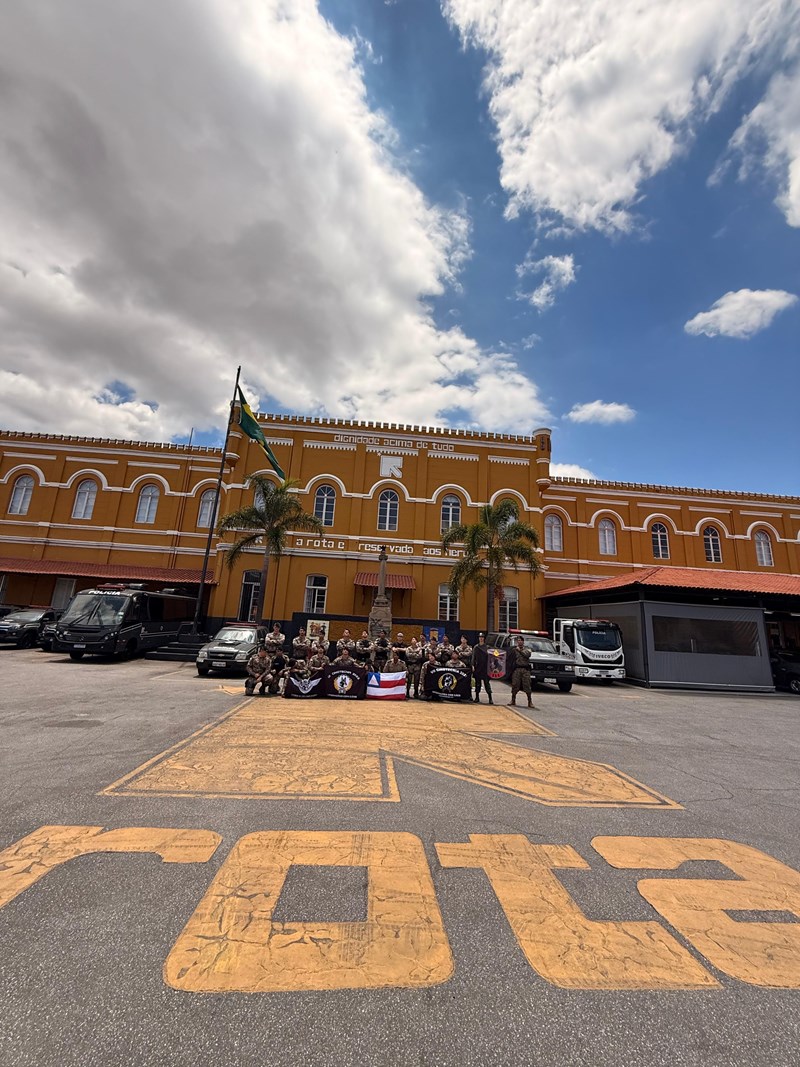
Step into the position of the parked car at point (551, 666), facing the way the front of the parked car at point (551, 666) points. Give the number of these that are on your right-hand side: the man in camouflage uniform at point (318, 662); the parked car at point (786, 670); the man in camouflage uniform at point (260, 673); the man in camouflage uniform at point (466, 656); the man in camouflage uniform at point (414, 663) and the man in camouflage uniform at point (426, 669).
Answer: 5

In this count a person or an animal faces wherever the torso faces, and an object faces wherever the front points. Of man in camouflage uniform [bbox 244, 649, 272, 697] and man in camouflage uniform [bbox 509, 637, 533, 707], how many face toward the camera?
2

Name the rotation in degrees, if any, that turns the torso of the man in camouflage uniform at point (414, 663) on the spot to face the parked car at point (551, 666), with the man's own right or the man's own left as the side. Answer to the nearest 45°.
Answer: approximately 90° to the man's own left

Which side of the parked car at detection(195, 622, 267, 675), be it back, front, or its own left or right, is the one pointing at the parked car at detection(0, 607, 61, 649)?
right

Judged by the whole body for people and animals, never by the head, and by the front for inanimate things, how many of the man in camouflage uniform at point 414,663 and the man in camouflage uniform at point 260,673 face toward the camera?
2

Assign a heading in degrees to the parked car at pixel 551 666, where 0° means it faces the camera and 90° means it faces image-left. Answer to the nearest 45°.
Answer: approximately 315°

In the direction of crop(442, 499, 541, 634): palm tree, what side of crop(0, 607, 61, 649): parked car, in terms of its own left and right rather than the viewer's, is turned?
left

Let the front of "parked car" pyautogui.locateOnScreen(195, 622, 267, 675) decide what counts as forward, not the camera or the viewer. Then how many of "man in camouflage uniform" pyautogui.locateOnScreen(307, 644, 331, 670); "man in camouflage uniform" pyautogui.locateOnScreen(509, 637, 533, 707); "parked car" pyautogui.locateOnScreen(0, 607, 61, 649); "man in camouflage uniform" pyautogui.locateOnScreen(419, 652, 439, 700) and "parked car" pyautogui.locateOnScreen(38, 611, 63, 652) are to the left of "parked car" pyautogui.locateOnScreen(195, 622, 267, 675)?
3
